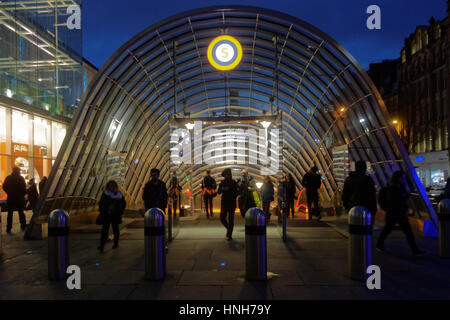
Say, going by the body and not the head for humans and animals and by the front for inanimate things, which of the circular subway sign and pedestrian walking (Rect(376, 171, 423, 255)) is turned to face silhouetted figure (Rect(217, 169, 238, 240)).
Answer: the circular subway sign

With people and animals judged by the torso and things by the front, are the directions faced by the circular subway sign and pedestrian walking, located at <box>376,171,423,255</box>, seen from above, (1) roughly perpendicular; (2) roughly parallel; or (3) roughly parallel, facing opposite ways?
roughly perpendicular

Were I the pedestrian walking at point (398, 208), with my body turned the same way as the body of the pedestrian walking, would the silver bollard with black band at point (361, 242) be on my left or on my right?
on my right

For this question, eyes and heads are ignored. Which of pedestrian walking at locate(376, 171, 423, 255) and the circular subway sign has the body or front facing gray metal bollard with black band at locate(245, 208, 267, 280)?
the circular subway sign

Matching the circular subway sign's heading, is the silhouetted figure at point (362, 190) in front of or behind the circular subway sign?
in front

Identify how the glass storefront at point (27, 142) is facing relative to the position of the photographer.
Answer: facing the viewer and to the right of the viewer

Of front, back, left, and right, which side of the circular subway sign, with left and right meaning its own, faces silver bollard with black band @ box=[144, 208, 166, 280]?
front

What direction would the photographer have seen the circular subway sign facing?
facing the viewer

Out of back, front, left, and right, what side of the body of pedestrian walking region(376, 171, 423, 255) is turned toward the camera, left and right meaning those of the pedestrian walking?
right

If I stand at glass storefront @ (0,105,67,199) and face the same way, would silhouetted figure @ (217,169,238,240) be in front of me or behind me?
in front

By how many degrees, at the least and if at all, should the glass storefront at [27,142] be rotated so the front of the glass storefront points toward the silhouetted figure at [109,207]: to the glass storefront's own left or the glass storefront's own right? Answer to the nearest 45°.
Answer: approximately 45° to the glass storefront's own right

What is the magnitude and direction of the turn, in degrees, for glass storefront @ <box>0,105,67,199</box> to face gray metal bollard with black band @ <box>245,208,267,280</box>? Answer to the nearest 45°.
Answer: approximately 45° to its right
